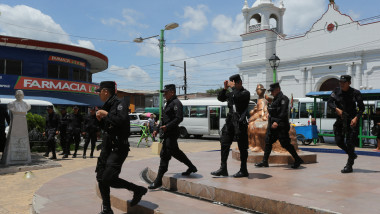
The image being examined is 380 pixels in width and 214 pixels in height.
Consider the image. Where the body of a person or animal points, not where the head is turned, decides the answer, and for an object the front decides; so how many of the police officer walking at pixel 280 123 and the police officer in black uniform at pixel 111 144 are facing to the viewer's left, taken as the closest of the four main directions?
2

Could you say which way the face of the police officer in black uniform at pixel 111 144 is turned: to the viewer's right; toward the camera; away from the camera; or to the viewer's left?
to the viewer's left

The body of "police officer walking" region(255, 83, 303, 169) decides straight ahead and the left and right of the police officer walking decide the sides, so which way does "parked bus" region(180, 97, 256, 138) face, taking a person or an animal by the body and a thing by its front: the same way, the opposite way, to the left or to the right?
the opposite way

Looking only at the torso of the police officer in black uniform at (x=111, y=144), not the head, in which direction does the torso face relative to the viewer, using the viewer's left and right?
facing to the left of the viewer

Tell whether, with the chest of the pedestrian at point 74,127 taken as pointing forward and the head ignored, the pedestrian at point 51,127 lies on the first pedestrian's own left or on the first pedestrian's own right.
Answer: on the first pedestrian's own right

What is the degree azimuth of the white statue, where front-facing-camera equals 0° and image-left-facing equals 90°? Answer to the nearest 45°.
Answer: approximately 0°
